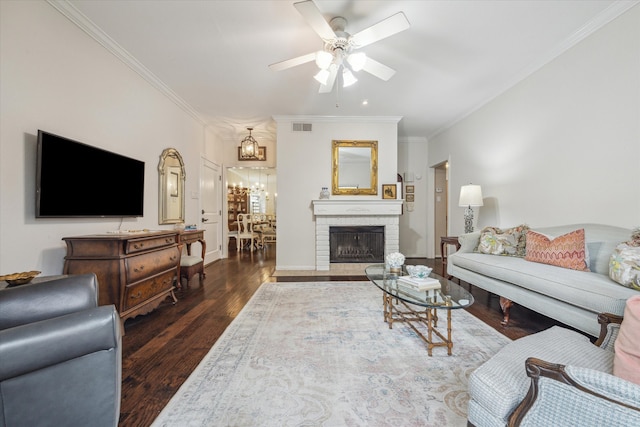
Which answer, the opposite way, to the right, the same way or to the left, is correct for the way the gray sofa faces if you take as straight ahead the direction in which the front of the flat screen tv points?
the opposite way

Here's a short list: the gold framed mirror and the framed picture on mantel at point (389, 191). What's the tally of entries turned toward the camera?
2

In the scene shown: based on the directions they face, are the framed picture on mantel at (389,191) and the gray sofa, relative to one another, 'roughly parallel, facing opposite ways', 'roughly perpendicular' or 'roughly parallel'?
roughly perpendicular

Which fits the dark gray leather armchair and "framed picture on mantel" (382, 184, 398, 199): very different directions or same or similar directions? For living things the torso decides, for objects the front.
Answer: very different directions

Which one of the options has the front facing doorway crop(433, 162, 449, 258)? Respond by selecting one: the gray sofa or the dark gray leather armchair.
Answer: the dark gray leather armchair

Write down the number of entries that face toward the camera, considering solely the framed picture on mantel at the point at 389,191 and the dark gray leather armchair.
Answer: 1

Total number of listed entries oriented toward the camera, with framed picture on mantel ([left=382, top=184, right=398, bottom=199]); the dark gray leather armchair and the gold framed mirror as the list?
2

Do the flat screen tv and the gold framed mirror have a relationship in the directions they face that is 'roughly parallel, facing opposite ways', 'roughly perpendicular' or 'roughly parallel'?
roughly perpendicular
